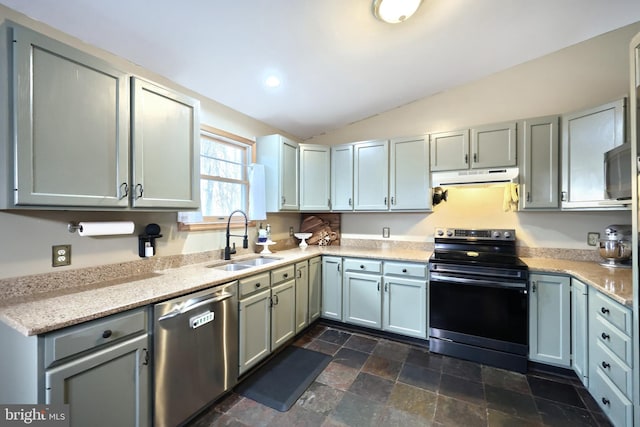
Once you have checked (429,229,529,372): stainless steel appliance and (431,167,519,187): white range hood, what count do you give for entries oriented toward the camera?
2

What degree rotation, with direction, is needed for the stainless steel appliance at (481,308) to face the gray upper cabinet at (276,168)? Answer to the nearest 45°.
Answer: approximately 90° to its right

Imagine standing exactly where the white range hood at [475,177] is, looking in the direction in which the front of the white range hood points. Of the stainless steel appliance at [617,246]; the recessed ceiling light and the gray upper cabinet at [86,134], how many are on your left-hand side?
1

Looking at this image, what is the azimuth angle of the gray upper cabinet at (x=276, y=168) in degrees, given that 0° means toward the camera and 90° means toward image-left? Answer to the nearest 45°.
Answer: approximately 315°

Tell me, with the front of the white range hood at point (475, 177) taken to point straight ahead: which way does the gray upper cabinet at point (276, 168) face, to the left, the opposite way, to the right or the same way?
to the left

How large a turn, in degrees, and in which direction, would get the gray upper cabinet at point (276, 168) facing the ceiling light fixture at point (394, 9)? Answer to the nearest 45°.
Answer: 0° — it already faces it
